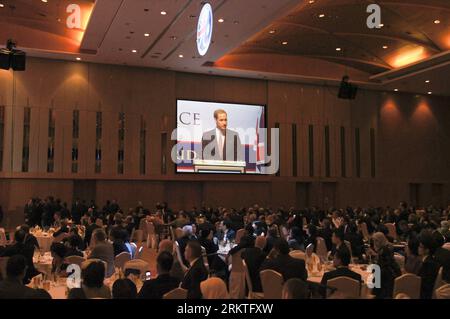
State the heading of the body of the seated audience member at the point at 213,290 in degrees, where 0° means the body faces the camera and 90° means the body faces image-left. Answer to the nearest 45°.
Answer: approximately 180°

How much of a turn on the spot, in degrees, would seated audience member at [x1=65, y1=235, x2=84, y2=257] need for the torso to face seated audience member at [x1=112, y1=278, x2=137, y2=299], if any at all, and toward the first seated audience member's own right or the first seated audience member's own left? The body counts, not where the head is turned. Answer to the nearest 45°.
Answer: approximately 180°

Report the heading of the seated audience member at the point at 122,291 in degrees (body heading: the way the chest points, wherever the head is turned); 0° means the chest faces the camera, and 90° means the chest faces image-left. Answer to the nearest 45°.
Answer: approximately 180°

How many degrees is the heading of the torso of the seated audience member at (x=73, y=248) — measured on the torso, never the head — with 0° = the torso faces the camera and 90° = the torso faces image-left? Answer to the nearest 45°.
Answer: approximately 180°

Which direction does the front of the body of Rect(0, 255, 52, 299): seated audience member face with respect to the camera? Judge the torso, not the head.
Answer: away from the camera

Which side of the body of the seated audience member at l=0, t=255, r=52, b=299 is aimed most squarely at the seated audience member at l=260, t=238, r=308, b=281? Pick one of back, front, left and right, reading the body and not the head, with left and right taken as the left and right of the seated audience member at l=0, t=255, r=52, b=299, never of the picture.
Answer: right

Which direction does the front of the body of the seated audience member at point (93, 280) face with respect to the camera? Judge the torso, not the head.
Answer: away from the camera
